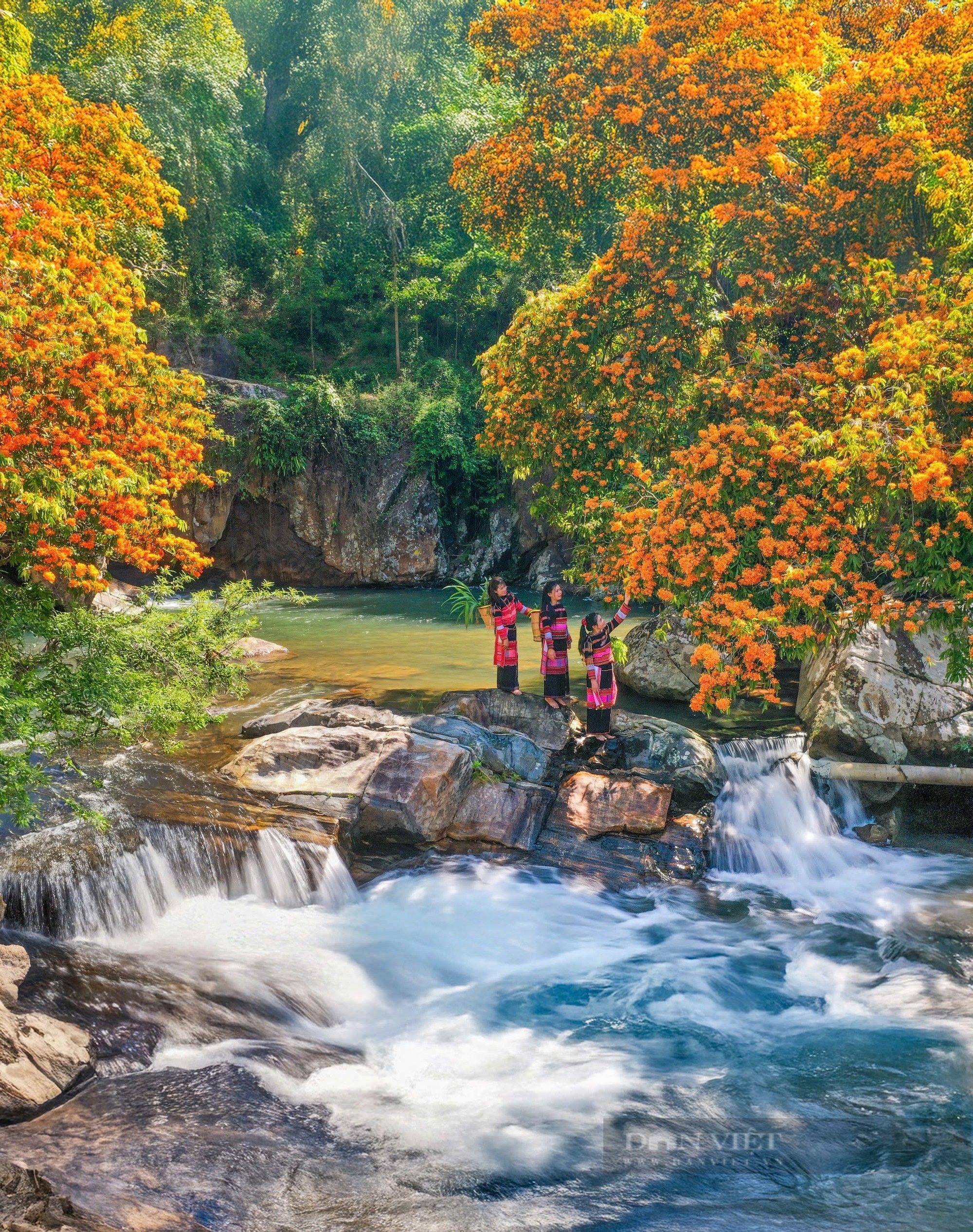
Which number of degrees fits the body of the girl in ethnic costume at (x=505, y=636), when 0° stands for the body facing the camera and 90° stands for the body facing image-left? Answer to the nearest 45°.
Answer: approximately 315°

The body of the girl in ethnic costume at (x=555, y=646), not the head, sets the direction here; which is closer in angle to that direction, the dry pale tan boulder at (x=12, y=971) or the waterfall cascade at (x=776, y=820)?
the waterfall cascade

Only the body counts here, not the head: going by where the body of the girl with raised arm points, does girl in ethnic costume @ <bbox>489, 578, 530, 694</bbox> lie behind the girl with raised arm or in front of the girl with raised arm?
behind

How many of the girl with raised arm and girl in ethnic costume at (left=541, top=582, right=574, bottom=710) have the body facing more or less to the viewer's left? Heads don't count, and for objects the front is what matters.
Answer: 0

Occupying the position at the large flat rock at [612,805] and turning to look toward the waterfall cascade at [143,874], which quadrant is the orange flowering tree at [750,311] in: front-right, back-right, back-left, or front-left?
back-right

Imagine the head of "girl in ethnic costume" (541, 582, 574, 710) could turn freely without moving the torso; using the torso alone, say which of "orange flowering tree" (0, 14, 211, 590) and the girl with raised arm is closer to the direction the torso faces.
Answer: the girl with raised arm
